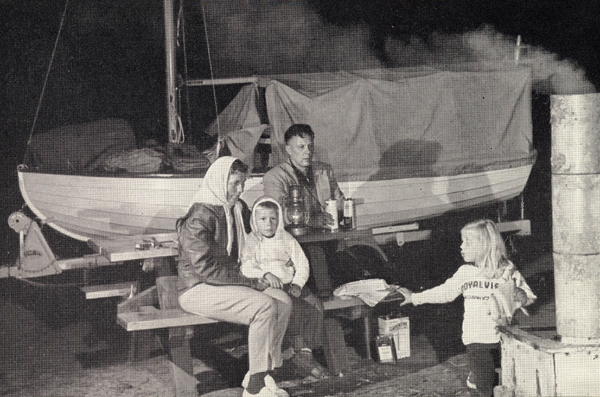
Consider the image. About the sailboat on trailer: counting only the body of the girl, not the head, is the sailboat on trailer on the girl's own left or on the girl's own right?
on the girl's own right

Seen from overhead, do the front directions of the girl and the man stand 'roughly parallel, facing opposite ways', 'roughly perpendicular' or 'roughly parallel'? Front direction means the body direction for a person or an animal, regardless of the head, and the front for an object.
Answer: roughly perpendicular

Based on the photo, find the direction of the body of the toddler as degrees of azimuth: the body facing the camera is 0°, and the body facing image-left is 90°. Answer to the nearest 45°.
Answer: approximately 315°

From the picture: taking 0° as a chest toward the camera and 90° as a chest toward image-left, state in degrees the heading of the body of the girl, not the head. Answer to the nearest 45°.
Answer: approximately 45°

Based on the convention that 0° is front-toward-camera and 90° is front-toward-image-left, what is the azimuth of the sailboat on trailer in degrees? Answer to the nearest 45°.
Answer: approximately 90°

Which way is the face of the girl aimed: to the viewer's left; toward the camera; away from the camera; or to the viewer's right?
to the viewer's left

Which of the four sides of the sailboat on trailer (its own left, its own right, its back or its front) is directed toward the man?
left

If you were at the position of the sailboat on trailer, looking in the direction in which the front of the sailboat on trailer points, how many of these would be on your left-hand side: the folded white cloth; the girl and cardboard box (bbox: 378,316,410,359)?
3

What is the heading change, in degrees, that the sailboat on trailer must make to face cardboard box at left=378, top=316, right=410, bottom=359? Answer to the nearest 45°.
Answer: approximately 90° to its left

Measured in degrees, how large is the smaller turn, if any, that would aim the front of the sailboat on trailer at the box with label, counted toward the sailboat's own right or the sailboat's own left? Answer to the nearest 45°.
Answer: approximately 90° to the sailboat's own left
